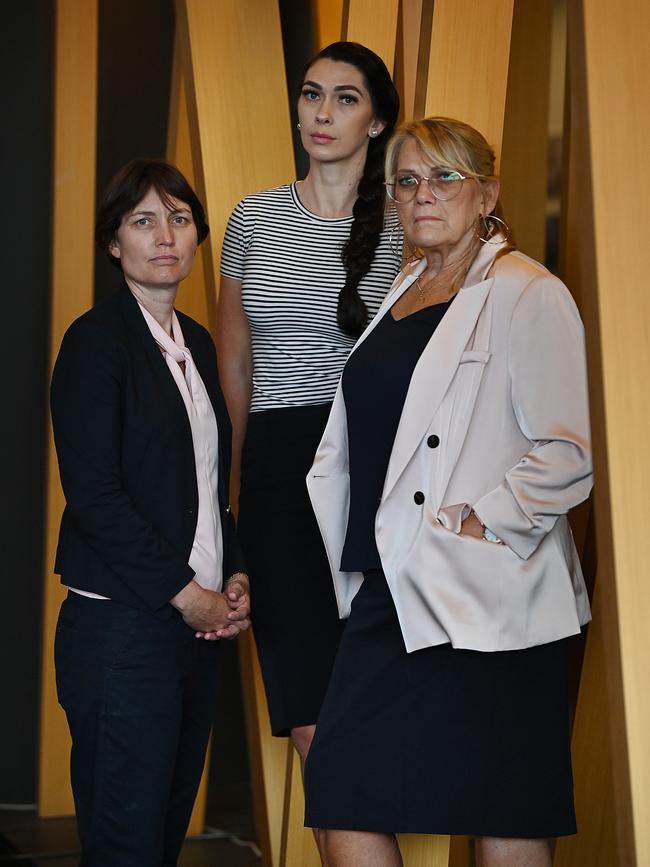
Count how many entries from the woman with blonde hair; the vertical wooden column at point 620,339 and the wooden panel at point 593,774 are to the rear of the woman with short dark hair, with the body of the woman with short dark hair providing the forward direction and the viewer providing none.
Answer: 0

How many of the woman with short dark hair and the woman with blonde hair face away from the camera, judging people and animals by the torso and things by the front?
0

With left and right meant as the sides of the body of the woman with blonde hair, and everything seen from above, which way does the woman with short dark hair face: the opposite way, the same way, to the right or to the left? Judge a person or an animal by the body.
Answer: to the left

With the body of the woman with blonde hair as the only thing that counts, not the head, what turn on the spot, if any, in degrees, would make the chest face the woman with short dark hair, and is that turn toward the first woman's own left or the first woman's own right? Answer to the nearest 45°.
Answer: approximately 45° to the first woman's own right

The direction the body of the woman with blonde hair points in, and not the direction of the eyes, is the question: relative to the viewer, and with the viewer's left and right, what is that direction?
facing the viewer and to the left of the viewer
